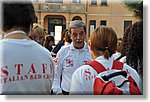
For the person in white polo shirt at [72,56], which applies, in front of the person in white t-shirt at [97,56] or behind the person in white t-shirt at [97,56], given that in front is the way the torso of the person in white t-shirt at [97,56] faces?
in front

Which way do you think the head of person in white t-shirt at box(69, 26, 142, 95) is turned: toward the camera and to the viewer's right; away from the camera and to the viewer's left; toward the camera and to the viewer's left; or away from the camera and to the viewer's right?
away from the camera and to the viewer's left

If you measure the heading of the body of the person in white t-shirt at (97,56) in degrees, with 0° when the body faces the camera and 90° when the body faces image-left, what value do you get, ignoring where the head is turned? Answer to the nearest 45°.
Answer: approximately 180°
